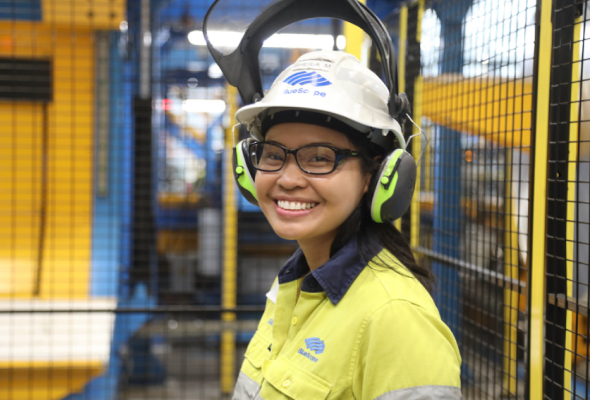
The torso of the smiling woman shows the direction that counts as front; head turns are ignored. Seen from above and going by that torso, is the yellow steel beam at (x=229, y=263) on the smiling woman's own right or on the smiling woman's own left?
on the smiling woman's own right

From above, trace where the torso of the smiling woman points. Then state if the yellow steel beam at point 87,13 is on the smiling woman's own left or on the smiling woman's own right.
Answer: on the smiling woman's own right

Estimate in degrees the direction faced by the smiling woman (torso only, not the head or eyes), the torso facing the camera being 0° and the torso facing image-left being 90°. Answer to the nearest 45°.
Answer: approximately 45°

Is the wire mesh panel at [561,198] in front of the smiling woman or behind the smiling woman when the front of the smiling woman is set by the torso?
behind

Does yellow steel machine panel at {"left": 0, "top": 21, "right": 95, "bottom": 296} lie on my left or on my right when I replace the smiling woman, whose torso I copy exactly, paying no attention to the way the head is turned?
on my right

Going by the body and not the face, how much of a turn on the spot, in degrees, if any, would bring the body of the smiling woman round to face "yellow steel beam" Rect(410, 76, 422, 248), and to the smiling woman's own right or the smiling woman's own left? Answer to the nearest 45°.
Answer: approximately 135° to the smiling woman's own right

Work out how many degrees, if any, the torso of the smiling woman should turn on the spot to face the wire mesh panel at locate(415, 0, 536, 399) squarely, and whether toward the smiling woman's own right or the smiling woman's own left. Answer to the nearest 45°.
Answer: approximately 180°

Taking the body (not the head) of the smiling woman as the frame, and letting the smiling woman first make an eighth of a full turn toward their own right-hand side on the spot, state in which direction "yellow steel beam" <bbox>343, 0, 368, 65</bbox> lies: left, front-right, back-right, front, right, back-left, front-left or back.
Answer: right

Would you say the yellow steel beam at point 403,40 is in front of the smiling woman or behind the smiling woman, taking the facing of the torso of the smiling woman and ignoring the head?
behind
